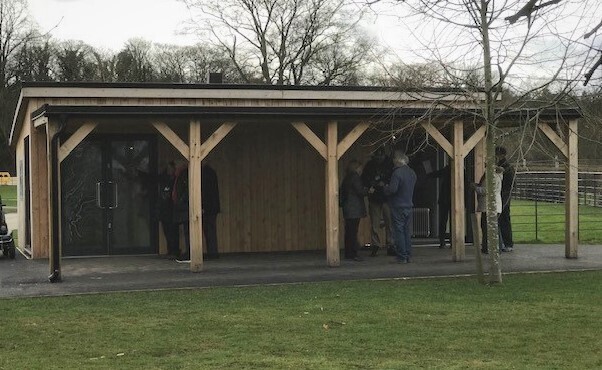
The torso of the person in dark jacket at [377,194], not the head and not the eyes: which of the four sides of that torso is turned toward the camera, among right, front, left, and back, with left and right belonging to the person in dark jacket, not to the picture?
front

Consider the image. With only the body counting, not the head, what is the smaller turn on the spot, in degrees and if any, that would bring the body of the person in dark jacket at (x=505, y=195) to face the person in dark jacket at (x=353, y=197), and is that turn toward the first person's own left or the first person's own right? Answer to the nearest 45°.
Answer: approximately 45° to the first person's own left

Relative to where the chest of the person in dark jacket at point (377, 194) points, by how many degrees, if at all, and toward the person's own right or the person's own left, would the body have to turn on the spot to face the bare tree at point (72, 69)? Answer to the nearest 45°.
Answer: approximately 135° to the person's own right

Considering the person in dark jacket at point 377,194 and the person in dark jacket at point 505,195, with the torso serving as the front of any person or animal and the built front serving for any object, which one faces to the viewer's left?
the person in dark jacket at point 505,195

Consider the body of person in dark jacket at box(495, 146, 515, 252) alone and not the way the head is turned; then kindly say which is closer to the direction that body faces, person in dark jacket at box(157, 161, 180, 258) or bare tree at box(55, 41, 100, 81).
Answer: the person in dark jacket

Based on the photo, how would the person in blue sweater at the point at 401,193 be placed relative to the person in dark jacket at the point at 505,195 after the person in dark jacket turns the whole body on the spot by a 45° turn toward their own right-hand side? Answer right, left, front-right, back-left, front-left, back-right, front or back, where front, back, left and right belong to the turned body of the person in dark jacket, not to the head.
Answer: left

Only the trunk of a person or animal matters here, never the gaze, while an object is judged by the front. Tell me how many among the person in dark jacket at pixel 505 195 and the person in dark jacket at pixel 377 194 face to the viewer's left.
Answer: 1

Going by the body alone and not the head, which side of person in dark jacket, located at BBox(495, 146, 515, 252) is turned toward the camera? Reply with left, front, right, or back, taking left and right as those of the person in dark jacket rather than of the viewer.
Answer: left

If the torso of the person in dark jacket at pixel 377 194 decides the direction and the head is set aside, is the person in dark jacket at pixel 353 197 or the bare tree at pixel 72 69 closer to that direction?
the person in dark jacket
